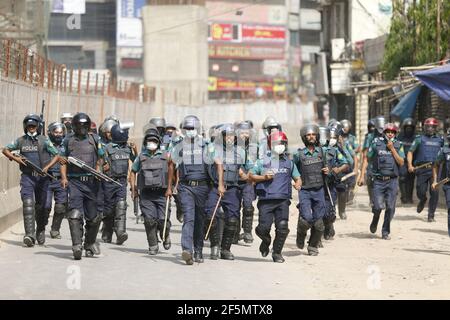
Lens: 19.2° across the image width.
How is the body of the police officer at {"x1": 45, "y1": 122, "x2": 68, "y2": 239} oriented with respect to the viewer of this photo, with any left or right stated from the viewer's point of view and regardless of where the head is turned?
facing the viewer

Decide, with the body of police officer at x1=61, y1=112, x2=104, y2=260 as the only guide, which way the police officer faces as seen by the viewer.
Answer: toward the camera

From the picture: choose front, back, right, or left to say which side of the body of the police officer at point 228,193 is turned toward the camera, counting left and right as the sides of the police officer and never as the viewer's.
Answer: front

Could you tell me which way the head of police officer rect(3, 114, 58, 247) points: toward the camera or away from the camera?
toward the camera

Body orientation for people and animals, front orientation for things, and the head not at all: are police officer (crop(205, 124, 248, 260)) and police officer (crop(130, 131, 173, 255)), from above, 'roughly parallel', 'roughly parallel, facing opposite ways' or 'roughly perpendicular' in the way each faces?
roughly parallel

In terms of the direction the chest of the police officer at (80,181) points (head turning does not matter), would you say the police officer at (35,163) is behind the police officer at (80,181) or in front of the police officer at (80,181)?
behind

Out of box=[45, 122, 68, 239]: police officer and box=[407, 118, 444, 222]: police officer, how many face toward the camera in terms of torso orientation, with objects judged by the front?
2

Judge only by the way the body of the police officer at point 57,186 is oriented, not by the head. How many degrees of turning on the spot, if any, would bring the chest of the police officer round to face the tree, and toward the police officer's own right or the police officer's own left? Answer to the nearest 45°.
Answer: approximately 135° to the police officer's own left

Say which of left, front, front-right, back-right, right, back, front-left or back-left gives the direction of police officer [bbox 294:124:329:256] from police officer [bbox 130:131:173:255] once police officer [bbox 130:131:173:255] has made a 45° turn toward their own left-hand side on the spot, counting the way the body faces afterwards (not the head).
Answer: front-left

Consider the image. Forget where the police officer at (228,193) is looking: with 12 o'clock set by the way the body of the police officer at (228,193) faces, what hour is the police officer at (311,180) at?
the police officer at (311,180) is roughly at 8 o'clock from the police officer at (228,193).

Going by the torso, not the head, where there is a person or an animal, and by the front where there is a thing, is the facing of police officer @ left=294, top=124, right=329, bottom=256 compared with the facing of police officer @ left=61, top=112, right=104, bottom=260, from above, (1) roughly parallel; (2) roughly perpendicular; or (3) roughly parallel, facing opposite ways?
roughly parallel

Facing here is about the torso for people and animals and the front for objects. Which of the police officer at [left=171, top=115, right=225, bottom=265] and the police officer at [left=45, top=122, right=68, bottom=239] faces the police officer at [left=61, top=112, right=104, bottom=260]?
the police officer at [left=45, top=122, right=68, bottom=239]

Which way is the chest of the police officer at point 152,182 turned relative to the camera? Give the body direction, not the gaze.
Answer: toward the camera

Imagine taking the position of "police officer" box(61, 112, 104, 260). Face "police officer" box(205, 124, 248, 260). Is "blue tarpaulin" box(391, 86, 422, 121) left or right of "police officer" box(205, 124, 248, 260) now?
left

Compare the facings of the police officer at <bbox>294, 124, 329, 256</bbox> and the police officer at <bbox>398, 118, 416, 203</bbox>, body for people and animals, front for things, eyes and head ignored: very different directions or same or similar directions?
same or similar directions

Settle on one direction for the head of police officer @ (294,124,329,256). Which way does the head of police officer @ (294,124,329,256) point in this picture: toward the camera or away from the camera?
toward the camera

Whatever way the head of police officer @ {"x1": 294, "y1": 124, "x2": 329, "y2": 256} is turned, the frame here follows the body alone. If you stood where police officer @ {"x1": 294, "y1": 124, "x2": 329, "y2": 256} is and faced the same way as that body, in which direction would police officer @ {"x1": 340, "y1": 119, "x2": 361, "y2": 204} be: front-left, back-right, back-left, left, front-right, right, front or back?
back

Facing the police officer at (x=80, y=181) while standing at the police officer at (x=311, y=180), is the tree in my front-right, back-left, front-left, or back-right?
back-right
